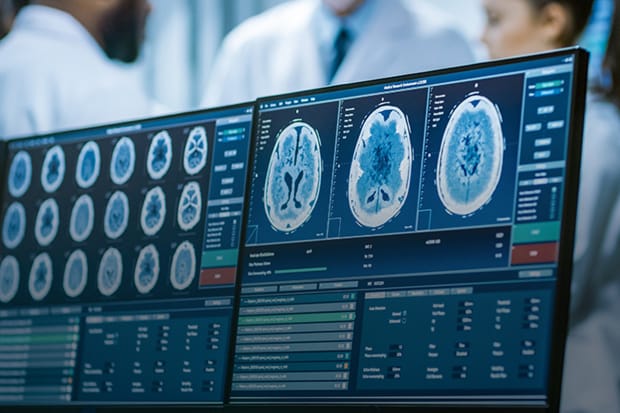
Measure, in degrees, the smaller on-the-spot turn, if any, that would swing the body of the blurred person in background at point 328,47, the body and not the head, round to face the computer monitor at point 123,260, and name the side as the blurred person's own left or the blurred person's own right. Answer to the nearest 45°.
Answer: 0° — they already face it

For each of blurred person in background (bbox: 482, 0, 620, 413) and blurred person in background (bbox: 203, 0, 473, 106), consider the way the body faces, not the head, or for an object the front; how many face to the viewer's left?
1

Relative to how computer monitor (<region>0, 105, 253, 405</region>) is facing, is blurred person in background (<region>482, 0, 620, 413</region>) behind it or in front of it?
behind

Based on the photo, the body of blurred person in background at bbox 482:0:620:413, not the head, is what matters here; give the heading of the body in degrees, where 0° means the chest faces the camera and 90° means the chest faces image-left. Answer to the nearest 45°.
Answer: approximately 90°

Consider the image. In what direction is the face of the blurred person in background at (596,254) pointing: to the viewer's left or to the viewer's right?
to the viewer's left

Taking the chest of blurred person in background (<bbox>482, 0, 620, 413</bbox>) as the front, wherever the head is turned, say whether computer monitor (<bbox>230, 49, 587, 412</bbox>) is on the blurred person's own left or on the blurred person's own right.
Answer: on the blurred person's own left
